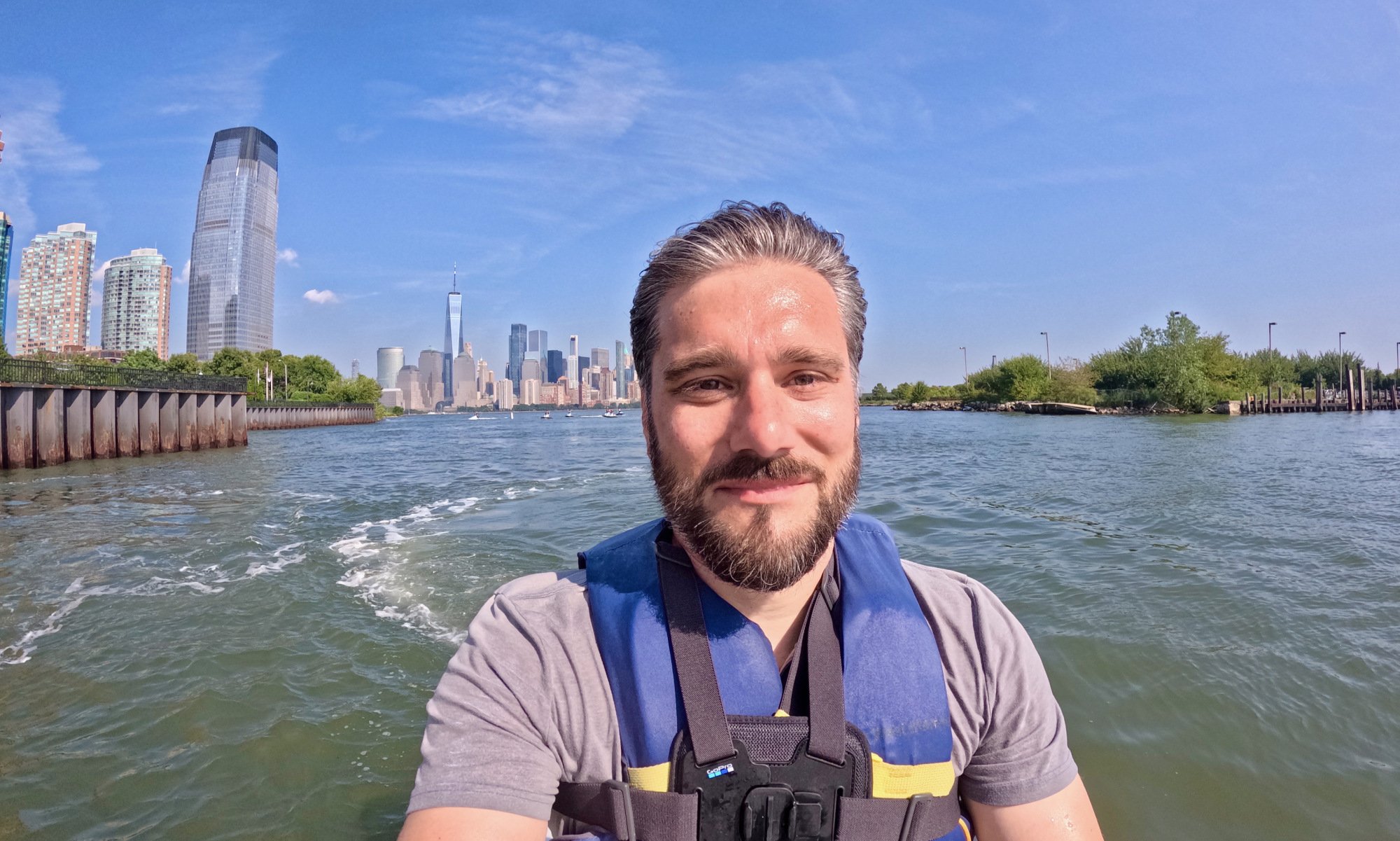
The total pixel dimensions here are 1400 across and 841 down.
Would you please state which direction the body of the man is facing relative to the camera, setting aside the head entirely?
toward the camera

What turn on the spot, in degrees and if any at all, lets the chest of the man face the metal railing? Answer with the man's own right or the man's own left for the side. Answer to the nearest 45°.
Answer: approximately 135° to the man's own right

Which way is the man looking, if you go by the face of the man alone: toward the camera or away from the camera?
toward the camera

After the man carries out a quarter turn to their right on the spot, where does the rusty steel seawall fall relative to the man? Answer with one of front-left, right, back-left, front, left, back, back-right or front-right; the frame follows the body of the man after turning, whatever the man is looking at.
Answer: front-right
